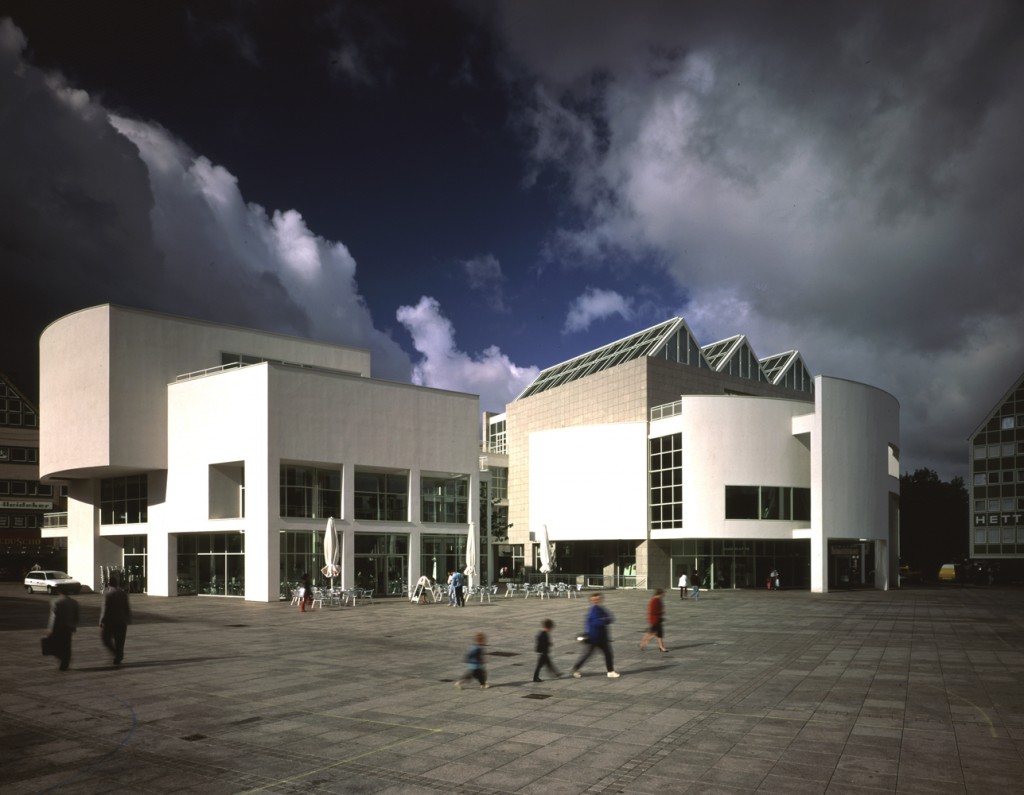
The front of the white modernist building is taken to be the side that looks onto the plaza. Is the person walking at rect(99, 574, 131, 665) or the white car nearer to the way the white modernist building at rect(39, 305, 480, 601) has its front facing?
the person walking

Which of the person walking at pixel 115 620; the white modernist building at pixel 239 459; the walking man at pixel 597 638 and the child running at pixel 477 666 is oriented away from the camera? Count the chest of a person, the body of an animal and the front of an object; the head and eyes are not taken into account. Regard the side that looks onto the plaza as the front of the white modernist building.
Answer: the person walking

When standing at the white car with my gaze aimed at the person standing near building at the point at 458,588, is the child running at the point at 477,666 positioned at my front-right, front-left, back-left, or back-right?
front-right

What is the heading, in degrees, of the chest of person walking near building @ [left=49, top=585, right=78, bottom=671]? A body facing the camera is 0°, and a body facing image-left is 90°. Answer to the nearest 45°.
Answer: approximately 180°

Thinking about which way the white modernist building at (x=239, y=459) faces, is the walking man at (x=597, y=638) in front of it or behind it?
in front

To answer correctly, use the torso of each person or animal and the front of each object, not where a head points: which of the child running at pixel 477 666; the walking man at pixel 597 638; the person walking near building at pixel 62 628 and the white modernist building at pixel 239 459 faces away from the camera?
the person walking near building
